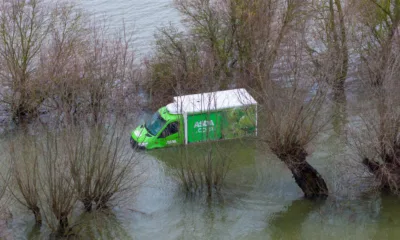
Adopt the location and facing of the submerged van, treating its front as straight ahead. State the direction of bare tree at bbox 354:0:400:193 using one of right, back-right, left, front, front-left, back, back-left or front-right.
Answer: left

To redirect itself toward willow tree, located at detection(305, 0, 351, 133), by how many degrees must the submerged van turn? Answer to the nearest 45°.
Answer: approximately 180°

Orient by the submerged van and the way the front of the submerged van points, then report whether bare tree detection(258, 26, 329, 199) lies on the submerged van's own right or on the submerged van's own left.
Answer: on the submerged van's own left

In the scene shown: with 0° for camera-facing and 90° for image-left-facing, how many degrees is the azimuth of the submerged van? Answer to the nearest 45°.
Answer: approximately 45°

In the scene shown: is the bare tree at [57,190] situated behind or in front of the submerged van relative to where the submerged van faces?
in front

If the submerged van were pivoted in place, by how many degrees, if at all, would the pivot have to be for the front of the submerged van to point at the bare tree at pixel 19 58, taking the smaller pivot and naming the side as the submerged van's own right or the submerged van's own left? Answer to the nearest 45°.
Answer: approximately 90° to the submerged van's own right

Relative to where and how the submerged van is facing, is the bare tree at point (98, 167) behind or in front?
in front

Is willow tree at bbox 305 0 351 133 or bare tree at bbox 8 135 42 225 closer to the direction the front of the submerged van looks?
the bare tree

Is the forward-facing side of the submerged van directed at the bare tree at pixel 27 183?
yes
